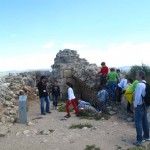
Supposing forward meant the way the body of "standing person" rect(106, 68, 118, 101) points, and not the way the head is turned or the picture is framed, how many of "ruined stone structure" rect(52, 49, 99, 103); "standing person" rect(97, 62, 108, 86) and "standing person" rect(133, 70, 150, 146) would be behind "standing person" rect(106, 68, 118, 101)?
1

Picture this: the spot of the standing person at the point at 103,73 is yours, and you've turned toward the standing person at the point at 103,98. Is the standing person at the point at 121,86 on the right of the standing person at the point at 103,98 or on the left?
left

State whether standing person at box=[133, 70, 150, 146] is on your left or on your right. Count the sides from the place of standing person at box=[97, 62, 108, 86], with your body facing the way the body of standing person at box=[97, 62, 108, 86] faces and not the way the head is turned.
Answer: on your left

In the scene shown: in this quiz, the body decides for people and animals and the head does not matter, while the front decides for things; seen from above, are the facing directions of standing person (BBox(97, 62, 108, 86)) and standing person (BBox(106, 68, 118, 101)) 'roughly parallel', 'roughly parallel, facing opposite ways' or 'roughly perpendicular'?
roughly perpendicular

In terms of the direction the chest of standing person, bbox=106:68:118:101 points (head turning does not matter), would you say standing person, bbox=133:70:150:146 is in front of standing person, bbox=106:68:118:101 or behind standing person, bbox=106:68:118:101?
behind

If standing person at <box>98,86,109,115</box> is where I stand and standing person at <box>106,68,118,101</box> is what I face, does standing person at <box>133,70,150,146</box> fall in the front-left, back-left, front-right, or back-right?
back-right

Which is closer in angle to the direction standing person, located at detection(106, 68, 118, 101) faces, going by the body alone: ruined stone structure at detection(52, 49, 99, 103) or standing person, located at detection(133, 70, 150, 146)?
the ruined stone structure
